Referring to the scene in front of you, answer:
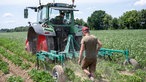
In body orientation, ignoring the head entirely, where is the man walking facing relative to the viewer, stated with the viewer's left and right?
facing away from the viewer and to the left of the viewer

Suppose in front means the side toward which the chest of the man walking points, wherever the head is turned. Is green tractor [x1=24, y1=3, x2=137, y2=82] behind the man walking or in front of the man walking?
in front

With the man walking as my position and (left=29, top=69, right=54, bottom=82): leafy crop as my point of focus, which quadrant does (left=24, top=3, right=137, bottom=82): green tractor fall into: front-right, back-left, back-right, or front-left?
front-right
